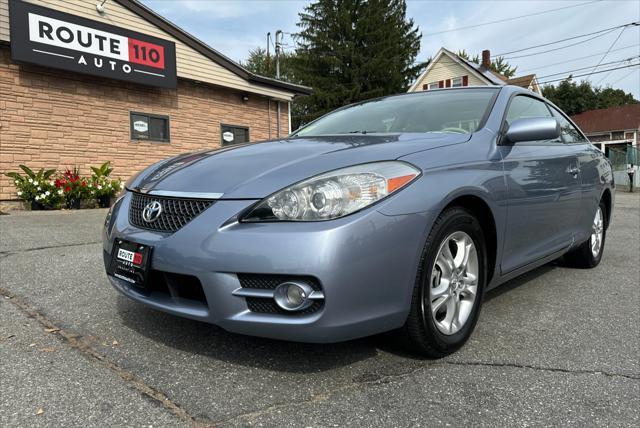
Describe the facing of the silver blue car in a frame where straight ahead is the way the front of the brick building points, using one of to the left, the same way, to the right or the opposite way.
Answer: to the right

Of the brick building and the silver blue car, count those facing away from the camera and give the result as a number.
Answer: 0

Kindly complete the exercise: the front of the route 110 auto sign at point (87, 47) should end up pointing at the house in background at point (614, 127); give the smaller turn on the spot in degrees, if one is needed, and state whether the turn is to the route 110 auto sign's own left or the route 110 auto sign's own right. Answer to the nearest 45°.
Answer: approximately 90° to the route 110 auto sign's own left

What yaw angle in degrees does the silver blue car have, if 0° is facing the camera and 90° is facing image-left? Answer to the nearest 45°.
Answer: approximately 45°

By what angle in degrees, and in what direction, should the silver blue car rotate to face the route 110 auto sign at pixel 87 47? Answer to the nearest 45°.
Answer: approximately 90° to its right

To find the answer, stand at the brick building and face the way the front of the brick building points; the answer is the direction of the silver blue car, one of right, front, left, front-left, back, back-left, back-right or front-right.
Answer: front-right

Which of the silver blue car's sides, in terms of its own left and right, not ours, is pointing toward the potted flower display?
right

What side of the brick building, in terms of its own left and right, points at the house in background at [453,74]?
left

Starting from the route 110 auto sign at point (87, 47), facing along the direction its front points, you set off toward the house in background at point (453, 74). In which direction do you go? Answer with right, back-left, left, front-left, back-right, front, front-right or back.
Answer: left

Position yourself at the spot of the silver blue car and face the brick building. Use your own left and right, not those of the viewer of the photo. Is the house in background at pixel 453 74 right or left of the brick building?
right

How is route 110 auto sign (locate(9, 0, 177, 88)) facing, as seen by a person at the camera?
facing the viewer and to the right of the viewer

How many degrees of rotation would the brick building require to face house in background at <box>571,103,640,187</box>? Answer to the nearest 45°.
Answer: approximately 90° to its left

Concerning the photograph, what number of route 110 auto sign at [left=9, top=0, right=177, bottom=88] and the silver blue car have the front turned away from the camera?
0

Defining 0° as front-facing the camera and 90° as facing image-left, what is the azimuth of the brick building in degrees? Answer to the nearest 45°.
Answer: approximately 315°
